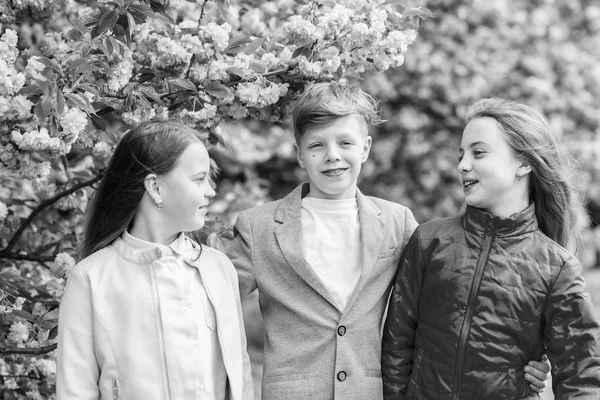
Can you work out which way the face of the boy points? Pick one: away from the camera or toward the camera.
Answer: toward the camera

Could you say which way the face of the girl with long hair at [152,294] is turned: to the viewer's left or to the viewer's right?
to the viewer's right

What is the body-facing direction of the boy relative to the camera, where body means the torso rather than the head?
toward the camera

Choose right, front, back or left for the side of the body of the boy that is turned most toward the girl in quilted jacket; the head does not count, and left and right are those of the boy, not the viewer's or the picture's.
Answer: left

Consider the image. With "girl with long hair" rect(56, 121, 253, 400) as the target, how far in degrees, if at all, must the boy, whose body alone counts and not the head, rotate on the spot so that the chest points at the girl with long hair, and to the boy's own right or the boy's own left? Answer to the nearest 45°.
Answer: approximately 45° to the boy's own right
